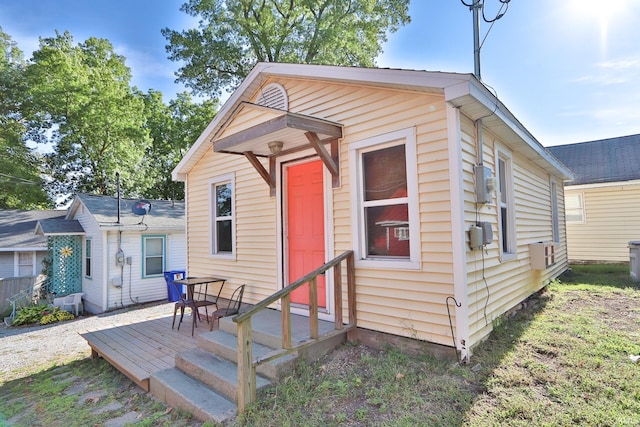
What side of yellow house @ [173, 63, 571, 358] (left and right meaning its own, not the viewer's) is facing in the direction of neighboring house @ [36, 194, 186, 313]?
right

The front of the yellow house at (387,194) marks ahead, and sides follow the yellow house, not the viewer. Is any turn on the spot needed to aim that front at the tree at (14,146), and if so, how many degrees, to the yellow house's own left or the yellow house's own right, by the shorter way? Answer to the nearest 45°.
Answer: approximately 90° to the yellow house's own right

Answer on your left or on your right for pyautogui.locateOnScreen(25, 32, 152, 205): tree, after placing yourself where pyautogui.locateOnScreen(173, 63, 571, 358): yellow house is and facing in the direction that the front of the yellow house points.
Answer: on your right

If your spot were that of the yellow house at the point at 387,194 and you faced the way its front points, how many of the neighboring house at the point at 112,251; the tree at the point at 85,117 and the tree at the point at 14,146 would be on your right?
3

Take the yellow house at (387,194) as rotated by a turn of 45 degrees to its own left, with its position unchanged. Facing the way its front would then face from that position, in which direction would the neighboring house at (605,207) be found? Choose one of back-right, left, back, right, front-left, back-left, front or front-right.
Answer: back-left

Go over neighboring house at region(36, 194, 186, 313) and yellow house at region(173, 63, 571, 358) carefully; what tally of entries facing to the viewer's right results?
0

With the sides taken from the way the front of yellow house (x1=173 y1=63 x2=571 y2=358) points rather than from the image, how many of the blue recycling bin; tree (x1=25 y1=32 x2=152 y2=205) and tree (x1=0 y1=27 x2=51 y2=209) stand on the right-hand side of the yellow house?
3

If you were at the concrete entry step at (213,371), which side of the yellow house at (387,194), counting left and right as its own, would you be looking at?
front

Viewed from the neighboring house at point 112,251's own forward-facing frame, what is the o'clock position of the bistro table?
The bistro table is roughly at 10 o'clock from the neighboring house.

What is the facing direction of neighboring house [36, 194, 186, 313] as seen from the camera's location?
facing the viewer and to the left of the viewer

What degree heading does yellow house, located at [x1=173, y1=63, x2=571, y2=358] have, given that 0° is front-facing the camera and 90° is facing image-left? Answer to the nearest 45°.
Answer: approximately 45°

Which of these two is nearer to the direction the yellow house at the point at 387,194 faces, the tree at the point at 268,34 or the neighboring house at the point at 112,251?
the neighboring house
